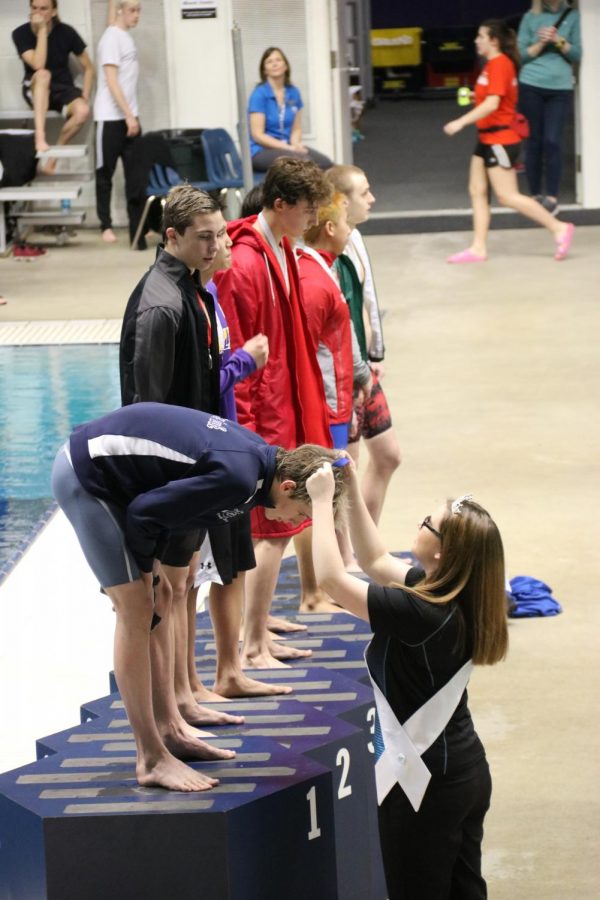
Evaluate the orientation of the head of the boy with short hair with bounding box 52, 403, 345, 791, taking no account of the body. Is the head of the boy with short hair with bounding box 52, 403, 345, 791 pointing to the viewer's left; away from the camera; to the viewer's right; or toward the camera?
to the viewer's right

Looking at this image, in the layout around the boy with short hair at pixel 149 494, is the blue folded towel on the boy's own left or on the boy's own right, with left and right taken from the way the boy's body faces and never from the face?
on the boy's own left

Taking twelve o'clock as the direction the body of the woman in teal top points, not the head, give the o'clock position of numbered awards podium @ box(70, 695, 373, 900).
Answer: The numbered awards podium is roughly at 12 o'clock from the woman in teal top.

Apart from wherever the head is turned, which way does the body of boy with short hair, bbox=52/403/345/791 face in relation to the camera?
to the viewer's right

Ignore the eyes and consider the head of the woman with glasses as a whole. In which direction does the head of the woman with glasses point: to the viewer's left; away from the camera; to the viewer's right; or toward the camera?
to the viewer's left

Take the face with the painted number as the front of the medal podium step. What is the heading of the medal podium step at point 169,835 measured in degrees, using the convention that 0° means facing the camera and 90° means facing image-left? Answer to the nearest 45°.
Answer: approximately 315°

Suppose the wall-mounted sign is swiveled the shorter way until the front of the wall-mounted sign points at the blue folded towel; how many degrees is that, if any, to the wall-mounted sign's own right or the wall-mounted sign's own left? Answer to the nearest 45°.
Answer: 0° — it already faces it

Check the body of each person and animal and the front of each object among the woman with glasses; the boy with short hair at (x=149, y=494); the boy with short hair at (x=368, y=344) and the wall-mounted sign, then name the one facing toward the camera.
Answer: the wall-mounted sign

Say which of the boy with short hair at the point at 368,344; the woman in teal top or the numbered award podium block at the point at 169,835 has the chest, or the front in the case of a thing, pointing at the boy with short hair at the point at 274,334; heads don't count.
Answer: the woman in teal top

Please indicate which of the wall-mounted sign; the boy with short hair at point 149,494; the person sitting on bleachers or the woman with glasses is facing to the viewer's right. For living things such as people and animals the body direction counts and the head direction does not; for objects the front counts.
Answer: the boy with short hair

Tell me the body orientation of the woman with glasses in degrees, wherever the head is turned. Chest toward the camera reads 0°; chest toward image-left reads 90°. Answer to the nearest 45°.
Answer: approximately 135°

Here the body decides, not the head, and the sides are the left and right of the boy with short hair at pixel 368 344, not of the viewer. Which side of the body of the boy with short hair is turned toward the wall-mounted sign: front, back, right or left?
left

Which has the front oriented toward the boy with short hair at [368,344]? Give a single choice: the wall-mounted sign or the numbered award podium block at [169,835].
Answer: the wall-mounted sign

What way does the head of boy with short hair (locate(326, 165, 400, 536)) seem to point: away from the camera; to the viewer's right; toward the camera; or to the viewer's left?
to the viewer's right
